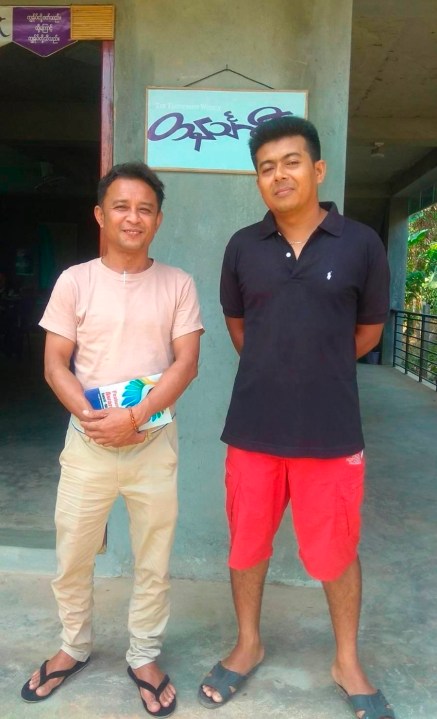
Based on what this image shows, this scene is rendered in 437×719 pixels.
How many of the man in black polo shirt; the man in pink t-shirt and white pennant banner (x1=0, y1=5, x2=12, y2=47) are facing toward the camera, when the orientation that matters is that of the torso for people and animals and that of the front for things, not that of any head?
3

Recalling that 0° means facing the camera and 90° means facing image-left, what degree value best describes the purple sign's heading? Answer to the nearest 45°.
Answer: approximately 0°

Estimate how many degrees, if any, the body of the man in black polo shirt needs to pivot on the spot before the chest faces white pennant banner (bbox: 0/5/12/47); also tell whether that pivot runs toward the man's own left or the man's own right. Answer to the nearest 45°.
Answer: approximately 135° to the man's own right

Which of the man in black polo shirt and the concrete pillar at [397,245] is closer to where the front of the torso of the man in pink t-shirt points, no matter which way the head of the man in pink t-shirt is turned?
the man in black polo shirt

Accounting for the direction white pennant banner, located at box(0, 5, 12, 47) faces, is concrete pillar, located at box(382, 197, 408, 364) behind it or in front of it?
behind
